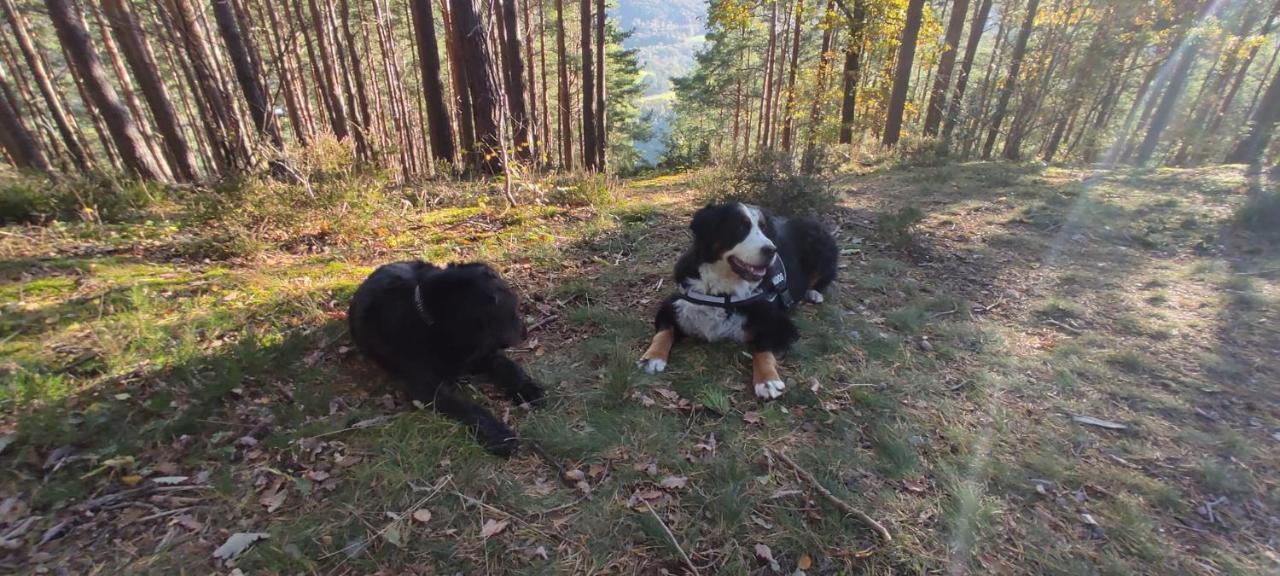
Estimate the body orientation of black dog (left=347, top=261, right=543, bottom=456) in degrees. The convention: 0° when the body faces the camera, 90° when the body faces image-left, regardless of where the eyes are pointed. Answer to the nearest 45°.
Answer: approximately 315°

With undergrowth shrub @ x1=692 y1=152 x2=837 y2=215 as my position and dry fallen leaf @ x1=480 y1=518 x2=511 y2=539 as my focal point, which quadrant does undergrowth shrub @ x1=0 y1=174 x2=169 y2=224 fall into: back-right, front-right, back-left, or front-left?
front-right

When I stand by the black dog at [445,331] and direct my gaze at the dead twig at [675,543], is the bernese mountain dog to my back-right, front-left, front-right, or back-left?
front-left

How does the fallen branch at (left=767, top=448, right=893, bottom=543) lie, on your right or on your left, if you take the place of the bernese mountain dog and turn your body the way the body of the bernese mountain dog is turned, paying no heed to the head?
on your left

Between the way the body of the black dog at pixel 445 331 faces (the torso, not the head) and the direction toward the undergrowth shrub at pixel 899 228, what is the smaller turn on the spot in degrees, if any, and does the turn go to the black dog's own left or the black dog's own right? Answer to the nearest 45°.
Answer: approximately 45° to the black dog's own left

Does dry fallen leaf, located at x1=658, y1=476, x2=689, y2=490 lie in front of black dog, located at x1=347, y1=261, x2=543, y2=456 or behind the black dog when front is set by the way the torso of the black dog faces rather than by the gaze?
in front

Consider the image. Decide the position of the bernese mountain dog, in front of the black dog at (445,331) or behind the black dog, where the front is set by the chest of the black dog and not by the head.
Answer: in front

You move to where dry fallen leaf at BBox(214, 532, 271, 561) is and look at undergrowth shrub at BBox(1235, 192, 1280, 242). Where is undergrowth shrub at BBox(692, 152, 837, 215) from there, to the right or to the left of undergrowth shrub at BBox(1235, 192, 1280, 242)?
left

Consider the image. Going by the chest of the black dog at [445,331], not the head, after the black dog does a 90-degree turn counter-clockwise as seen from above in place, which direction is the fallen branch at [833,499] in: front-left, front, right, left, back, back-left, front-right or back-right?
right

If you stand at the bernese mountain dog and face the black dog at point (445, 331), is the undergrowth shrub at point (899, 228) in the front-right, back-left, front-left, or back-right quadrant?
back-right

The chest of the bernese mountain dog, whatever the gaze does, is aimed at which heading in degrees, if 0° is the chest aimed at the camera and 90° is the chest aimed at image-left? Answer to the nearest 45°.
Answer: approximately 45°

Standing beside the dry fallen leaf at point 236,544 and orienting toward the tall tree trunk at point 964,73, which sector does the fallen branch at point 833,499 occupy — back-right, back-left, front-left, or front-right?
front-right

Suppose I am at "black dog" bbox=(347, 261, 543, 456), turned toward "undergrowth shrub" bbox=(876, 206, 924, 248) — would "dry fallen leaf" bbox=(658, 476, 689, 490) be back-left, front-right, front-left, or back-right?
front-right

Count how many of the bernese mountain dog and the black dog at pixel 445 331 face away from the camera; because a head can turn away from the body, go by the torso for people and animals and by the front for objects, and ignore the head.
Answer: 0

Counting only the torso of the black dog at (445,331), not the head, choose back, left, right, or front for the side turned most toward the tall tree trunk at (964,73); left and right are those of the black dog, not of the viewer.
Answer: left

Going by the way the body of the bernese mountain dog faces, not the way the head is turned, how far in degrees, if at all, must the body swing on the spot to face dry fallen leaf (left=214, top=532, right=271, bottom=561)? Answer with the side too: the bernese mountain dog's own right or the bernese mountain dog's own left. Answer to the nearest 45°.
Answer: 0° — it already faces it

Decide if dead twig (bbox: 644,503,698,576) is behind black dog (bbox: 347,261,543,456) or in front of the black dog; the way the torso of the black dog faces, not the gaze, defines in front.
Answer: in front
